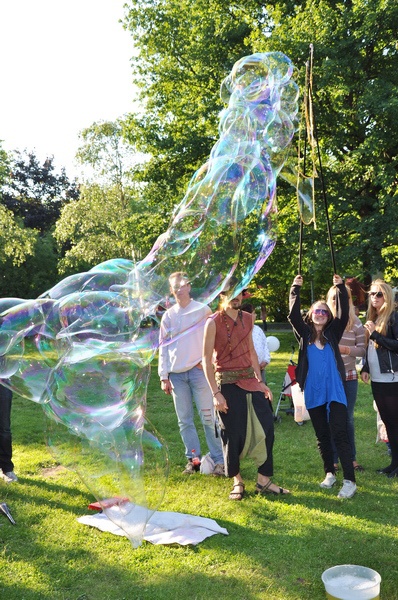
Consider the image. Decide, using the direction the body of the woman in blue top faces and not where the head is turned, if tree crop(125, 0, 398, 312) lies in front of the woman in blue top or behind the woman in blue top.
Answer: behind

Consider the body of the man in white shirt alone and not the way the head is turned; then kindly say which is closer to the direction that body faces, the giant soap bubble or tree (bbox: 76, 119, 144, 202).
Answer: the giant soap bubble

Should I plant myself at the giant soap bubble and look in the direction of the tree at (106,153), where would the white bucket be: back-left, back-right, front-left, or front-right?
back-right

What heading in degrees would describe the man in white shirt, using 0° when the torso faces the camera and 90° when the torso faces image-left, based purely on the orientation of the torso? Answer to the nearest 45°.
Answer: approximately 0°

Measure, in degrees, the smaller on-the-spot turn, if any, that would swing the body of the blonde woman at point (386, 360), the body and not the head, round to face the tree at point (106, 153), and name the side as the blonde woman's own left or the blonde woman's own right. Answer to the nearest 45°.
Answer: approximately 90° to the blonde woman's own right

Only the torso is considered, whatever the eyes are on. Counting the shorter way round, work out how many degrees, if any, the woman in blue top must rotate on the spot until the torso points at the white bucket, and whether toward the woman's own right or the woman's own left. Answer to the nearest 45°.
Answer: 0° — they already face it

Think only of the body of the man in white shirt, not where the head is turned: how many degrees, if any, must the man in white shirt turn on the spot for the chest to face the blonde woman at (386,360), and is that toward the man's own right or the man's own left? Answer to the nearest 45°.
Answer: approximately 90° to the man's own left

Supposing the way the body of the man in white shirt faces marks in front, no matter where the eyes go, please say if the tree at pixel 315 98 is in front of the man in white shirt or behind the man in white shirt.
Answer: behind

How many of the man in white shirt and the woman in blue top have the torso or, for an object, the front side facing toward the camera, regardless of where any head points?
2

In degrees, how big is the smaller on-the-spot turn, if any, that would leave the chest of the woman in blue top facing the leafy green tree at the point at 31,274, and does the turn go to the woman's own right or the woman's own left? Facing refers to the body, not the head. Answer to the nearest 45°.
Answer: approximately 135° to the woman's own right

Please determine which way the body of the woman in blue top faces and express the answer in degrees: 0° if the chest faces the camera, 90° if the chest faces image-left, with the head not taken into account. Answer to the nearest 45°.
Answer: approximately 0°

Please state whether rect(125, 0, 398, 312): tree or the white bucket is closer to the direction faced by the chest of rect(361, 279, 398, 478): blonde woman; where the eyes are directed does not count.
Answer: the white bucket

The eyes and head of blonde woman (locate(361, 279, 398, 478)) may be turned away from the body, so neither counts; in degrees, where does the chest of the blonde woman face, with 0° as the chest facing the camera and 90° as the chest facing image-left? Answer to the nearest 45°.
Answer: approximately 45°

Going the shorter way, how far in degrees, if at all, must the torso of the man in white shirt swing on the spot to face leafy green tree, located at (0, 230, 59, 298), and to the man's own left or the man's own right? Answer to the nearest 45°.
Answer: approximately 180°

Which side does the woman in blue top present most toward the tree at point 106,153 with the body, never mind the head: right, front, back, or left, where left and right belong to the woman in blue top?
back

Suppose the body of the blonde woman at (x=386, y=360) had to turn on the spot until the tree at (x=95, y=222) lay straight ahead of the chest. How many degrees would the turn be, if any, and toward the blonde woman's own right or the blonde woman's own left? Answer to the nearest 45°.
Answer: approximately 90° to the blonde woman's own right

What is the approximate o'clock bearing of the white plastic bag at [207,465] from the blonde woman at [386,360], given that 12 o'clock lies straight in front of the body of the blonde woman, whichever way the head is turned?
The white plastic bag is roughly at 1 o'clock from the blonde woman.
